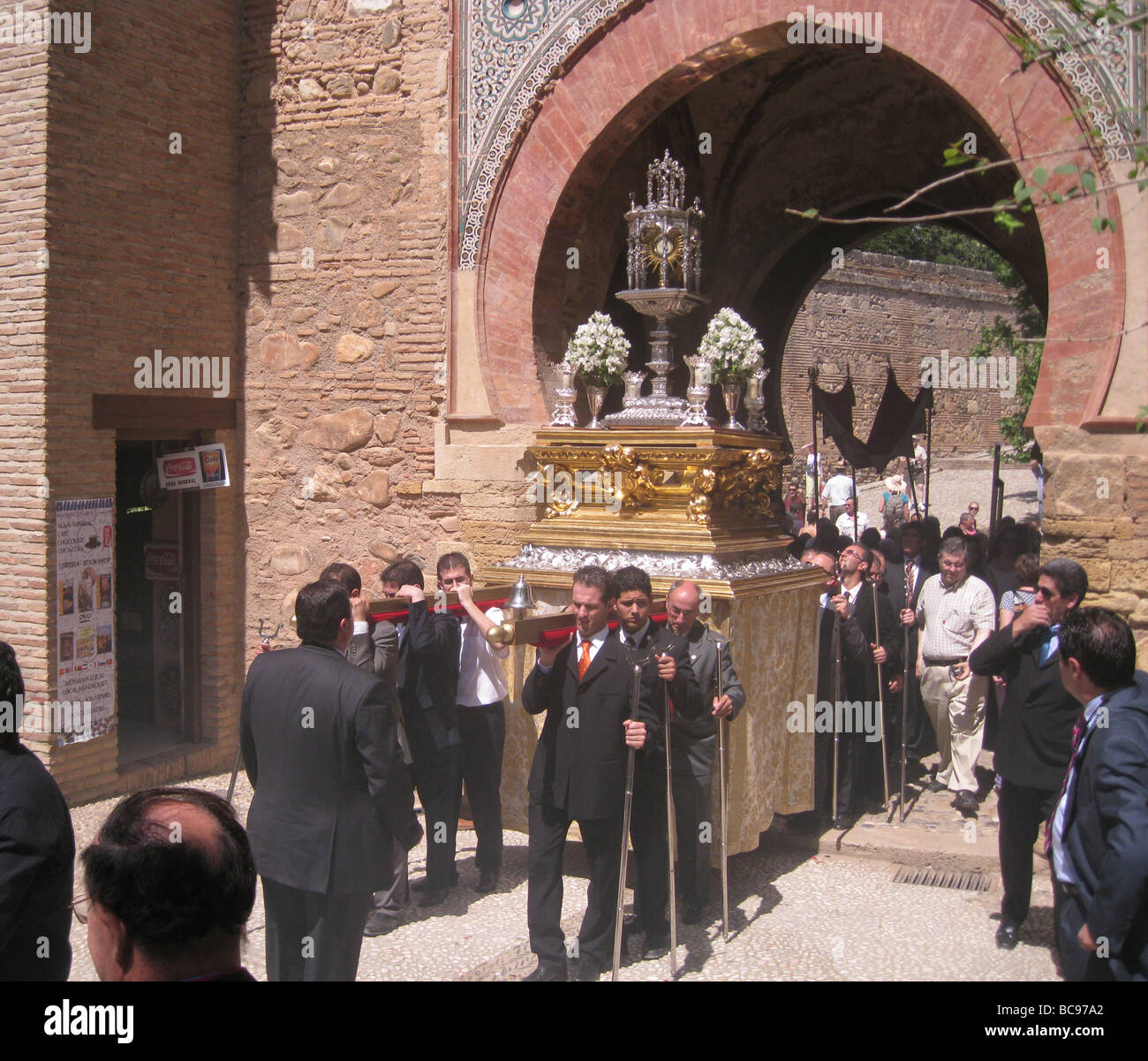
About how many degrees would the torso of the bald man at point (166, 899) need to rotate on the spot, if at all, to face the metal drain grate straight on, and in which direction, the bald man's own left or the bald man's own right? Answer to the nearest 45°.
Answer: approximately 90° to the bald man's own right

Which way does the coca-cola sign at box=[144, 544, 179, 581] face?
toward the camera

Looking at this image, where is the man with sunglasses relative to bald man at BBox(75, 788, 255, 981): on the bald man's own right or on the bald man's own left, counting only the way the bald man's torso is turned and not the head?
on the bald man's own right

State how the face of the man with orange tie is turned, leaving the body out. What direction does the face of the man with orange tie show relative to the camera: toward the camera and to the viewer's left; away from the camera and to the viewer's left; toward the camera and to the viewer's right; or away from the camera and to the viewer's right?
toward the camera and to the viewer's left

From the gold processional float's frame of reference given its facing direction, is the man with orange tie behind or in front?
in front

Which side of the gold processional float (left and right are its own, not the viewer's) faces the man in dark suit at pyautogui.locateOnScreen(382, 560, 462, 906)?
front

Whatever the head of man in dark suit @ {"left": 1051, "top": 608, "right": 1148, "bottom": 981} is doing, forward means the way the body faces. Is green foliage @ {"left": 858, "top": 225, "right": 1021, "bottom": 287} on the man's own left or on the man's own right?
on the man's own right

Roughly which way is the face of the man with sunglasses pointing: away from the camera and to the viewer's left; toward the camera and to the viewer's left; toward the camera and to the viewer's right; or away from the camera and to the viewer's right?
toward the camera and to the viewer's left

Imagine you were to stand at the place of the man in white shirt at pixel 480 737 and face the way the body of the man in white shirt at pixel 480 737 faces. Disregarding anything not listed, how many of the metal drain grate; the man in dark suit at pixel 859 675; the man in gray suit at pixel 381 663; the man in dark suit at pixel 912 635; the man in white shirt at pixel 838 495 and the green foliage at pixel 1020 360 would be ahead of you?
1
